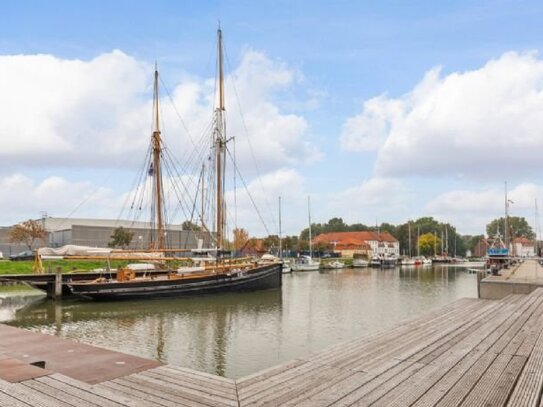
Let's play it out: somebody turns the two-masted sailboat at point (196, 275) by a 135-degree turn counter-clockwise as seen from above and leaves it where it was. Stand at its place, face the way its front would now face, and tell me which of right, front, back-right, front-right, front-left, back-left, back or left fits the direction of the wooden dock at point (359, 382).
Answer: back-left

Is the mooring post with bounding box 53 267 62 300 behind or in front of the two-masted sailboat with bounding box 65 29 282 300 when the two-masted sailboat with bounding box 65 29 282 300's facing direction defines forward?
behind

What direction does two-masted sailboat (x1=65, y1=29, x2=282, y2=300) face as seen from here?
to the viewer's right
